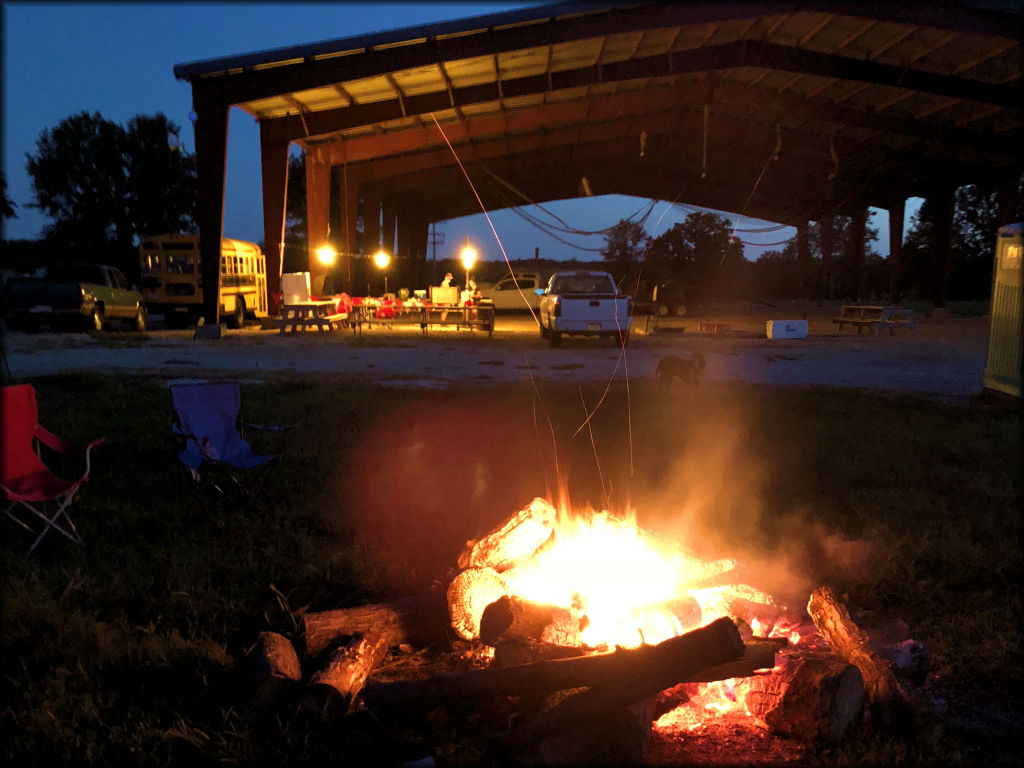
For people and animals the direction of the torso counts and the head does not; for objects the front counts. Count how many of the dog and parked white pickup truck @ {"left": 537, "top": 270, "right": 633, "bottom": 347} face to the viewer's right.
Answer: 1

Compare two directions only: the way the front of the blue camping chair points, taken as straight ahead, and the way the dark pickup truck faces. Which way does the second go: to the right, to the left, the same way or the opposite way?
to the left

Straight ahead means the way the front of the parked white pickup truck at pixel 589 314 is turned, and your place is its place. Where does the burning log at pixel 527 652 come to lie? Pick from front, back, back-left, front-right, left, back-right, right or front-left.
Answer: back

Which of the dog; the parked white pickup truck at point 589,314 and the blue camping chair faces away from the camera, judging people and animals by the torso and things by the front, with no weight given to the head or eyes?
the parked white pickup truck

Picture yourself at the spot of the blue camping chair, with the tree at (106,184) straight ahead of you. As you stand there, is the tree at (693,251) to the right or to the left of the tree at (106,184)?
right

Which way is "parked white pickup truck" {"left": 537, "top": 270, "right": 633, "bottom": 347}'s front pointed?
away from the camera

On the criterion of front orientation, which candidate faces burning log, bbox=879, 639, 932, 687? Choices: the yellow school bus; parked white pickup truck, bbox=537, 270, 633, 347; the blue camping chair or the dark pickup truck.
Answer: the blue camping chair

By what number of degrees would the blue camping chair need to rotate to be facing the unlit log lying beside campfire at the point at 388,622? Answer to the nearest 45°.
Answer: approximately 45° to its right

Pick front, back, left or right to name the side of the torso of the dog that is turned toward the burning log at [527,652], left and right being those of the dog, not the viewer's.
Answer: right

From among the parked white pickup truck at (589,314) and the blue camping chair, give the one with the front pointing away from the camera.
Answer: the parked white pickup truck
